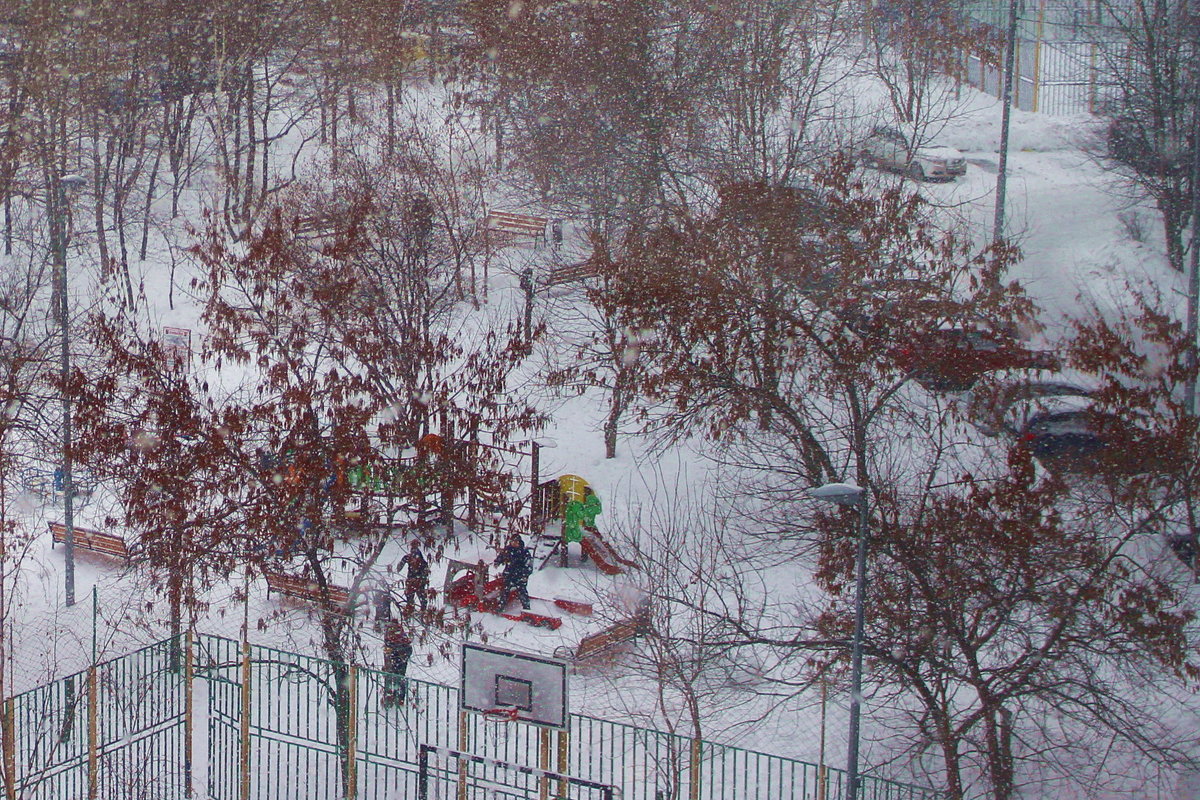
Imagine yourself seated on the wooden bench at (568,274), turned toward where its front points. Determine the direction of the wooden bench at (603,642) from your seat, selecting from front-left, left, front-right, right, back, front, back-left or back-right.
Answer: front-right

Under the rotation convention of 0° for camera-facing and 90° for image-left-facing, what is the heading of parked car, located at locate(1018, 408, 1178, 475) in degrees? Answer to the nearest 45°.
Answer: approximately 270°

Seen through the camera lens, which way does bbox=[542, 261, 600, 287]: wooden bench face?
facing the viewer and to the right of the viewer

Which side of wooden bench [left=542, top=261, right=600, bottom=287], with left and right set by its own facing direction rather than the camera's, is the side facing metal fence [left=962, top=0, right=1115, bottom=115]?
left
